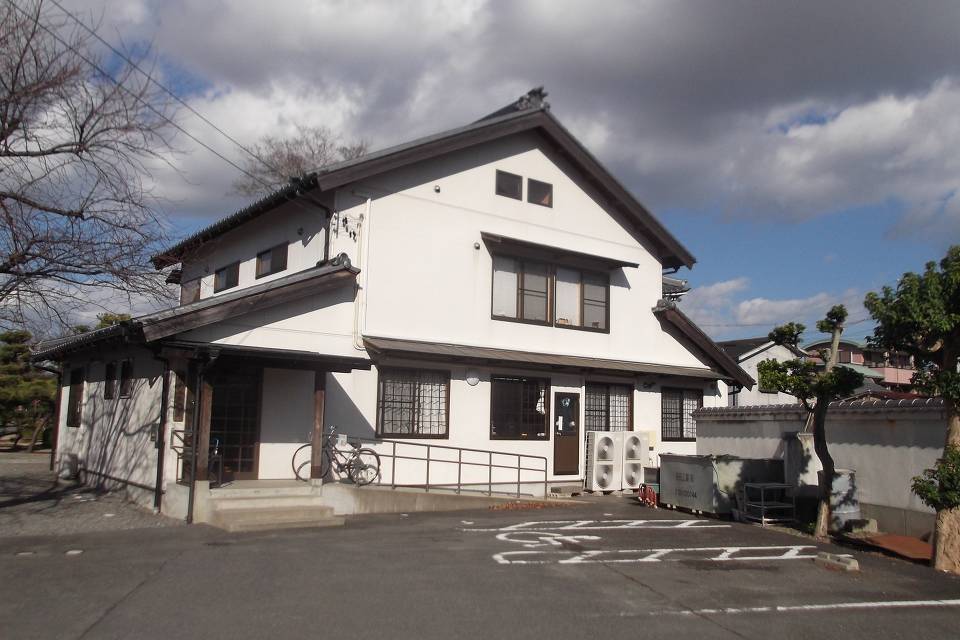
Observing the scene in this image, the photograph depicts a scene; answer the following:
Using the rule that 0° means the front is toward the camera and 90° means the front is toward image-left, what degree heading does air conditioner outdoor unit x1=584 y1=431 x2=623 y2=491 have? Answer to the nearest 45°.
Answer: approximately 315°

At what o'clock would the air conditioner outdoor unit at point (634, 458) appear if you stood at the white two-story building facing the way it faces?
The air conditioner outdoor unit is roughly at 10 o'clock from the white two-story building.

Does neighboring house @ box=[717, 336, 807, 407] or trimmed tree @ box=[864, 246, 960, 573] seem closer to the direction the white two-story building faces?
the trimmed tree

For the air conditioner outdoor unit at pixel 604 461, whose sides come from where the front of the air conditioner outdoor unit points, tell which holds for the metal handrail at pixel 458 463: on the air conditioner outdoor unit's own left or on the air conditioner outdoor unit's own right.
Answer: on the air conditioner outdoor unit's own right

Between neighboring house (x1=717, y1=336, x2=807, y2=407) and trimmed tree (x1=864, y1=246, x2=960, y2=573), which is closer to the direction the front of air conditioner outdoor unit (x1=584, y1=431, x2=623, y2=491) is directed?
the trimmed tree

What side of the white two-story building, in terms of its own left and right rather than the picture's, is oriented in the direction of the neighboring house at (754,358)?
left

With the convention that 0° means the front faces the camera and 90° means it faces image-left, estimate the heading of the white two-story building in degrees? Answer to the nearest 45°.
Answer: approximately 315°

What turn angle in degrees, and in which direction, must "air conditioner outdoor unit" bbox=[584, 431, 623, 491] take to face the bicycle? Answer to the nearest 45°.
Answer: approximately 90° to its right

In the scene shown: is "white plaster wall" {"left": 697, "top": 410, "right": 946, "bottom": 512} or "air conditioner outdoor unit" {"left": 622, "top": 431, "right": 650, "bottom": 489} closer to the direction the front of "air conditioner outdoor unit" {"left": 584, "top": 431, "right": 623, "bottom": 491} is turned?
the white plaster wall
